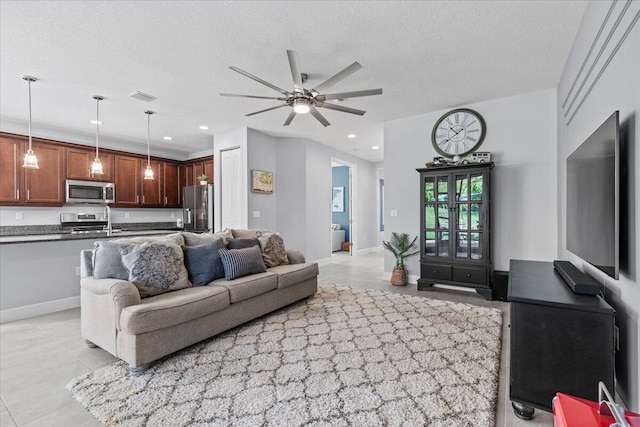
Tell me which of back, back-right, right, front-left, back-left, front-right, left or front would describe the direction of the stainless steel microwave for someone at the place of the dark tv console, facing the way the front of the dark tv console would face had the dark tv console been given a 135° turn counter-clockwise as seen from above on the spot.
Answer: back-right

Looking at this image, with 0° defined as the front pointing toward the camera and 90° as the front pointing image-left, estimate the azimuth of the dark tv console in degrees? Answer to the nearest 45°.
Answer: approximately 90°

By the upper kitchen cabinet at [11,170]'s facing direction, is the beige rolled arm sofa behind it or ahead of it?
ahead

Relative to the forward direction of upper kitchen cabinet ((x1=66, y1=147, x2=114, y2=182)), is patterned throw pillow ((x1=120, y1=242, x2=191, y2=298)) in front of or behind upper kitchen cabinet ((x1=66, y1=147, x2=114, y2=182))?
in front

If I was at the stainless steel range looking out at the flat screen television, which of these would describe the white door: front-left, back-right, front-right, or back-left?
front-left

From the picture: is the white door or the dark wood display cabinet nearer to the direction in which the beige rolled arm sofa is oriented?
the dark wood display cabinet

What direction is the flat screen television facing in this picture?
to the viewer's left

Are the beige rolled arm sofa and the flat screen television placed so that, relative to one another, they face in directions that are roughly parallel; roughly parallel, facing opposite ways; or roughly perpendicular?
roughly parallel, facing opposite ways

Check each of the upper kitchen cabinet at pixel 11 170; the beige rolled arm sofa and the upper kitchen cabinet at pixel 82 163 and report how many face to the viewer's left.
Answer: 0

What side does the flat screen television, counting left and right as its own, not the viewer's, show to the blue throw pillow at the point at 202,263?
front

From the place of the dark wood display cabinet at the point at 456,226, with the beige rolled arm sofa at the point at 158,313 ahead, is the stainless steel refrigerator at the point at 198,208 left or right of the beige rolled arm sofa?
right

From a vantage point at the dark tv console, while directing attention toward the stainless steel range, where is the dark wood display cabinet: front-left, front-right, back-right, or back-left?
front-right

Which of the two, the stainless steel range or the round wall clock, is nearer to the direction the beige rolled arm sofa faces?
the round wall clock

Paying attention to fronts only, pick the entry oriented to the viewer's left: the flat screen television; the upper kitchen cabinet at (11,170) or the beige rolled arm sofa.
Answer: the flat screen television

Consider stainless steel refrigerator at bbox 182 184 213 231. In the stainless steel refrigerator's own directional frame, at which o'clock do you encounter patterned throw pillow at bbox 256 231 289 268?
The patterned throw pillow is roughly at 10 o'clock from the stainless steel refrigerator.

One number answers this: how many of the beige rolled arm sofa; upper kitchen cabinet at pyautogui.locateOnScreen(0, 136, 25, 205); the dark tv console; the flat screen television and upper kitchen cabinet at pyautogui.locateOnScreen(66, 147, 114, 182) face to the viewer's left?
2

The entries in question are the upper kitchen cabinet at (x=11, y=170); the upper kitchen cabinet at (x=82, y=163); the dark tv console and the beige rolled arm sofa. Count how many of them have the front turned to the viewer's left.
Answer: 1

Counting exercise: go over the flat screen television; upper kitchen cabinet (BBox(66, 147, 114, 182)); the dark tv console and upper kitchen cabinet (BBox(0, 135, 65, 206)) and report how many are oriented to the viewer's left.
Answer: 2
